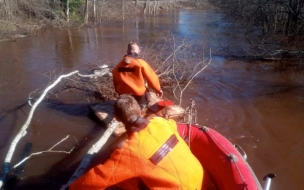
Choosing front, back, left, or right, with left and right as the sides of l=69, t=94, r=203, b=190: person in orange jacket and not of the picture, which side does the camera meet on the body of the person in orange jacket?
back

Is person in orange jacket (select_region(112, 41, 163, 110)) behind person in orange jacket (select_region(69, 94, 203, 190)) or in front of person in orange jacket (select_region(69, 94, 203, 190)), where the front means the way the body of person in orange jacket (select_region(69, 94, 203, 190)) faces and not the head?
in front
